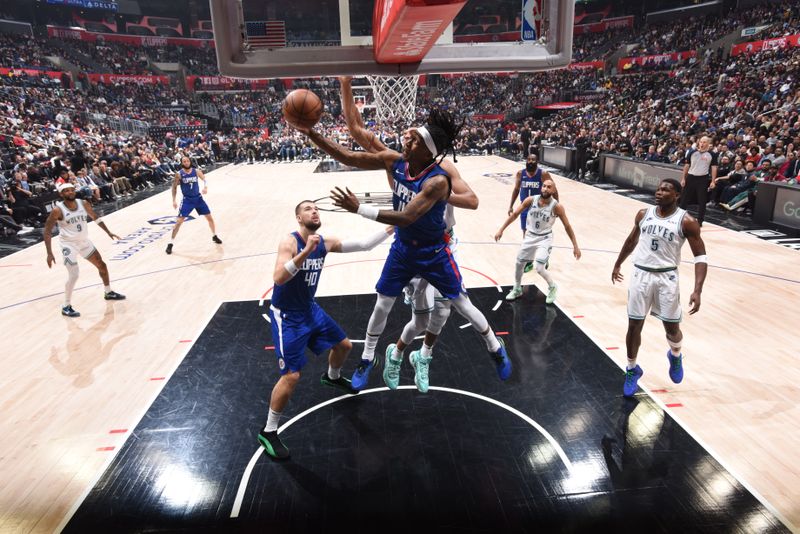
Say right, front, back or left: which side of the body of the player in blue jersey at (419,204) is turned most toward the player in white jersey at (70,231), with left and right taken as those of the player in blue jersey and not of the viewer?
right

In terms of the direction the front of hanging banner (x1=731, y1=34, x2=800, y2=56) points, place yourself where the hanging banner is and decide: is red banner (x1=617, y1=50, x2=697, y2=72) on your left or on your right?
on your right

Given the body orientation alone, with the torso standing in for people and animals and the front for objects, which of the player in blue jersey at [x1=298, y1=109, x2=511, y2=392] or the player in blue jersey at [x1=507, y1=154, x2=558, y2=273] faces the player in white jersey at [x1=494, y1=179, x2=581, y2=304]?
the player in blue jersey at [x1=507, y1=154, x2=558, y2=273]

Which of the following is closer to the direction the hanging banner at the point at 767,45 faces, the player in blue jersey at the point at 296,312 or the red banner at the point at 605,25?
the player in blue jersey

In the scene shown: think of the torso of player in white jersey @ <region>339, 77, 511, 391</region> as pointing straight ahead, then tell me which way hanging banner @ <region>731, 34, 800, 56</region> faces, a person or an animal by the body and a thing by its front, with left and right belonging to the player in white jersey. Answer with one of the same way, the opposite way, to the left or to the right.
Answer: to the right

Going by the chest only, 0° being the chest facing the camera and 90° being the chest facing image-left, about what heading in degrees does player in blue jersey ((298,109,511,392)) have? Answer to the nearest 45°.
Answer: approximately 45°
